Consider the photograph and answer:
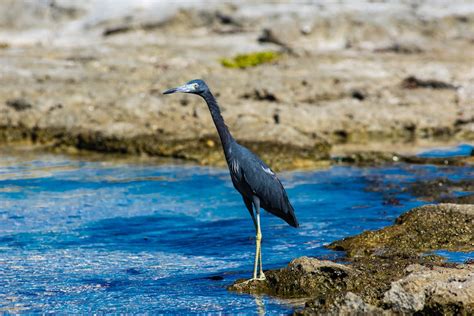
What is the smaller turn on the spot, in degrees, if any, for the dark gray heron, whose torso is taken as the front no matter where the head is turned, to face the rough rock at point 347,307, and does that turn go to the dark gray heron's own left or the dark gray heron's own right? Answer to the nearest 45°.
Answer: approximately 90° to the dark gray heron's own left

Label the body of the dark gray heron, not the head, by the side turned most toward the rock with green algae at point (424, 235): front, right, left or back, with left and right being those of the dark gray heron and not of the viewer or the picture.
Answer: back

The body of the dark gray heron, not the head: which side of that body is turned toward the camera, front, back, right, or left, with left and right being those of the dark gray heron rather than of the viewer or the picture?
left

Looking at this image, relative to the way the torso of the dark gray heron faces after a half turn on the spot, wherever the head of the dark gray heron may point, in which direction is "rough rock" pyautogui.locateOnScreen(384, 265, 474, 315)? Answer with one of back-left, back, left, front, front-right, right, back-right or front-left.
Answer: front-right
